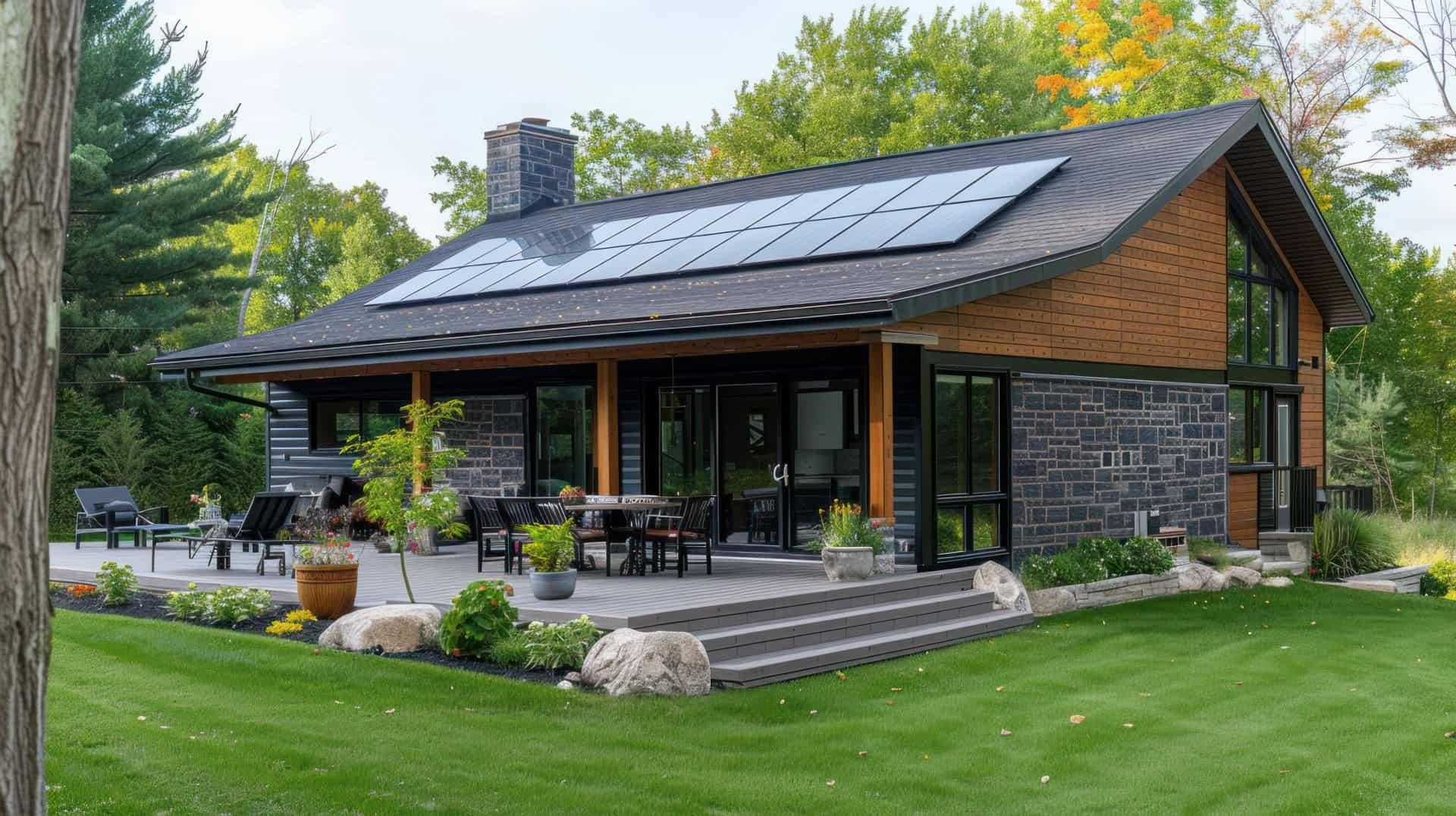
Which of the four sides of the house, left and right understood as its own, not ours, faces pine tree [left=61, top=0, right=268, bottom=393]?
right

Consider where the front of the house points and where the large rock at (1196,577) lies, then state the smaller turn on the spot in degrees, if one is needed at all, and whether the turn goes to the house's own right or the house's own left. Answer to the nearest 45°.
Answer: approximately 135° to the house's own left

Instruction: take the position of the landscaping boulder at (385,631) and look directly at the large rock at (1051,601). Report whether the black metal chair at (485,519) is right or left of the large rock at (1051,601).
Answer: left

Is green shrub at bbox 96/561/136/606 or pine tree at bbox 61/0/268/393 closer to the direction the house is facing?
the green shrub

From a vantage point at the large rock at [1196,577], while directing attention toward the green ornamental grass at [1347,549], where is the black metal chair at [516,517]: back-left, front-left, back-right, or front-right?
back-left

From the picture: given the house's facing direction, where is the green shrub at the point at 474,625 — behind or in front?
in front

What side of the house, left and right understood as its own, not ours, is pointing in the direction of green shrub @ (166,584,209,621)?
front

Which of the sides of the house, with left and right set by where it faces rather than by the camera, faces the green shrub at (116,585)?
front

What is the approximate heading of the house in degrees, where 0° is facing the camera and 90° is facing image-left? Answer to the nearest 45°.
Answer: approximately 45°

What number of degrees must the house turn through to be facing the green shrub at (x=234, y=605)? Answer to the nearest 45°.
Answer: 0° — it already faces it
